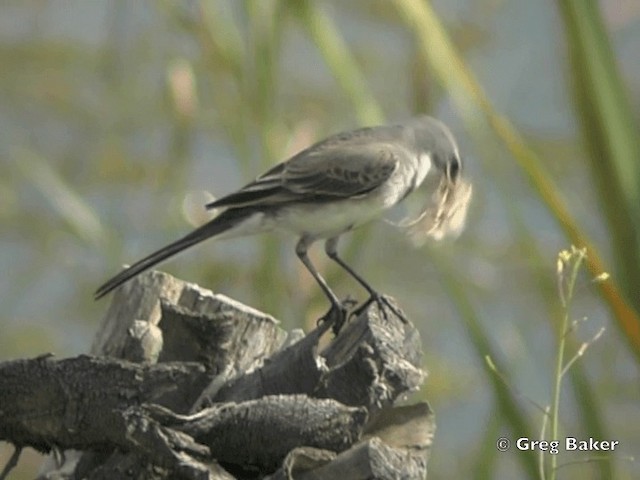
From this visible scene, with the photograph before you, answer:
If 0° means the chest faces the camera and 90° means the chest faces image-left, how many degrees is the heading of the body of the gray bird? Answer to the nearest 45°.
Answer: approximately 270°
